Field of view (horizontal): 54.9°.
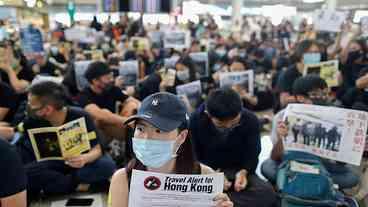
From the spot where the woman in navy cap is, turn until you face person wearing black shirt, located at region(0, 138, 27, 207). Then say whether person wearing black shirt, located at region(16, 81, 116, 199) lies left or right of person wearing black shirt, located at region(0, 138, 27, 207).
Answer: right

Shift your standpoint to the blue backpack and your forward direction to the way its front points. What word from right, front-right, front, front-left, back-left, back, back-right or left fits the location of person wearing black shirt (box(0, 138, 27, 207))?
front-right

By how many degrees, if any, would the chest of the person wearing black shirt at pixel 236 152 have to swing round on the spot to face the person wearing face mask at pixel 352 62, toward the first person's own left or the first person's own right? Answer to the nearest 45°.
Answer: approximately 135° to the first person's own left
